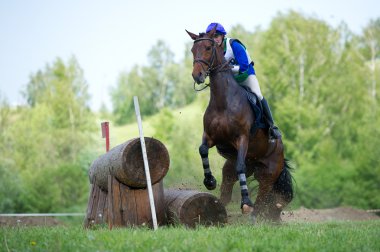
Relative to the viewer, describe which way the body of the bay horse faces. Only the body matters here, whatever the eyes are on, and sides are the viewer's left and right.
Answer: facing the viewer and to the left of the viewer

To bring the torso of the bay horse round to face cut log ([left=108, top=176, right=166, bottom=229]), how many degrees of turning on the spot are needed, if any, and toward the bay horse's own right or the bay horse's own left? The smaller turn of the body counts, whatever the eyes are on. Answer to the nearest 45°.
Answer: approximately 45° to the bay horse's own right

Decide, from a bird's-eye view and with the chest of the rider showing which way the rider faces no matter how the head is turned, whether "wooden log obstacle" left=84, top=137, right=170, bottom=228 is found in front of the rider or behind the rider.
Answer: in front

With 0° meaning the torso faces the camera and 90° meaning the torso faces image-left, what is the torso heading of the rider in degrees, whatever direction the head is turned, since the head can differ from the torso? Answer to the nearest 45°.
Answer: approximately 45°

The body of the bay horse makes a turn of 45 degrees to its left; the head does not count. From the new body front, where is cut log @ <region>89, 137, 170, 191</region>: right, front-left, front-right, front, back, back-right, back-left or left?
right
